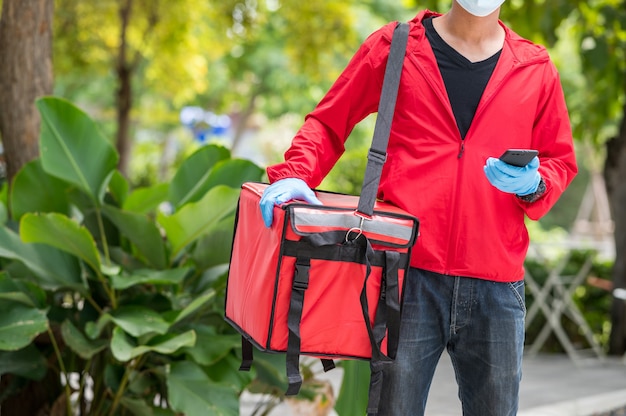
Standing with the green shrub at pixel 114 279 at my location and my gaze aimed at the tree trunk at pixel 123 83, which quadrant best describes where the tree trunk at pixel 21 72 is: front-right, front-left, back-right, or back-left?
front-left

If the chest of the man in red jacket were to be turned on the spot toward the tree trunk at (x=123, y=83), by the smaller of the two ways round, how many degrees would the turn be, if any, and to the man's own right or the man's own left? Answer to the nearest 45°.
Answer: approximately 135° to the man's own right

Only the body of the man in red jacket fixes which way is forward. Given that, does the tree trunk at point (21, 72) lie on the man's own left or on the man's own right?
on the man's own right

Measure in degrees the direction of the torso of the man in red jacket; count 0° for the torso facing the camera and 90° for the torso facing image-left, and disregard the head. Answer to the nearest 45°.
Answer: approximately 0°

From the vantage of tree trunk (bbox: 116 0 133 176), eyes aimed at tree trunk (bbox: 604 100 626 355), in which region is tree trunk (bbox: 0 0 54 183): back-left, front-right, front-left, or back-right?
front-right

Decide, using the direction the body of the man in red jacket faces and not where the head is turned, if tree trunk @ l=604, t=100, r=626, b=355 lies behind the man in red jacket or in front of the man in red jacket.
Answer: behind
